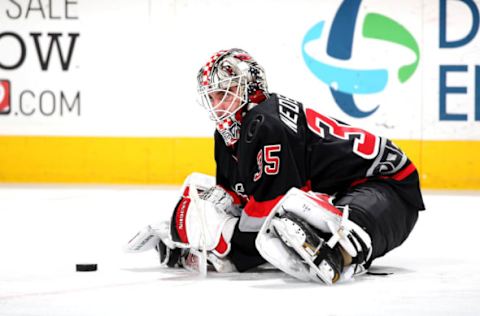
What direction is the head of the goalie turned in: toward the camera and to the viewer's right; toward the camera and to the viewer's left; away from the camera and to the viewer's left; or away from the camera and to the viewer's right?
toward the camera and to the viewer's left

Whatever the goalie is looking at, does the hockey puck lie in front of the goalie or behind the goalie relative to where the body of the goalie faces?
in front

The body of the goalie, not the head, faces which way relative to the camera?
to the viewer's left
